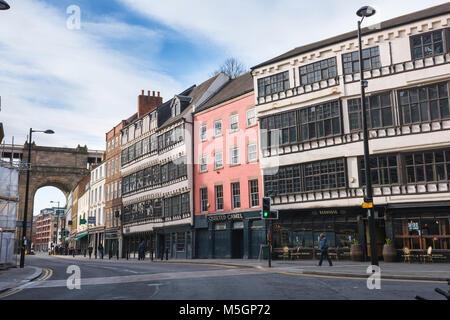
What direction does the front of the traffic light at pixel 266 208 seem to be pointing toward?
toward the camera

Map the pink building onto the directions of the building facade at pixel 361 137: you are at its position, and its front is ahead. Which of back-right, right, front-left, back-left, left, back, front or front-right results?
right

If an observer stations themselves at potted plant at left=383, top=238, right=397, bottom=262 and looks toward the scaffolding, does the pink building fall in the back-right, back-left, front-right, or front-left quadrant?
front-right

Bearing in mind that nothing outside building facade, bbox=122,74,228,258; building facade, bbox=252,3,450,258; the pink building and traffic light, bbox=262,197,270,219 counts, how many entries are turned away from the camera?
0

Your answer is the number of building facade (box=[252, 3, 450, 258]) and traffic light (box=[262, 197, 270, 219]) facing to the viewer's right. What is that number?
0

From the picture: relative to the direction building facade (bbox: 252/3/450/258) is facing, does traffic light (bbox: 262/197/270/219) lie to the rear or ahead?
ahead

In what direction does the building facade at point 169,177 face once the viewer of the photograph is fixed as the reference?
facing the viewer and to the left of the viewer

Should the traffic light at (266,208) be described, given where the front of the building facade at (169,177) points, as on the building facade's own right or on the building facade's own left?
on the building facade's own left

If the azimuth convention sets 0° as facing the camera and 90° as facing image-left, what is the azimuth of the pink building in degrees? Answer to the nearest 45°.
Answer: approximately 45°

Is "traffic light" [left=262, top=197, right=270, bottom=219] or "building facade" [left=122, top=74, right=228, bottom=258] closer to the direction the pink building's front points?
the traffic light

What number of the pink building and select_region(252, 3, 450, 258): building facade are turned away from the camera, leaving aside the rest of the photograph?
0

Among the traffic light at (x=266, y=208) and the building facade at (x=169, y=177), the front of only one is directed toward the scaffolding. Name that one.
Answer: the building facade

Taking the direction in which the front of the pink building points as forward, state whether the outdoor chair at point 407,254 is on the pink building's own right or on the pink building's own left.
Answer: on the pink building's own left

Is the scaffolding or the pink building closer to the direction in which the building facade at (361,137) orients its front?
the scaffolding

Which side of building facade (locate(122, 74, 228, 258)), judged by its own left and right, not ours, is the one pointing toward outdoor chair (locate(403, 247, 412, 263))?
left
